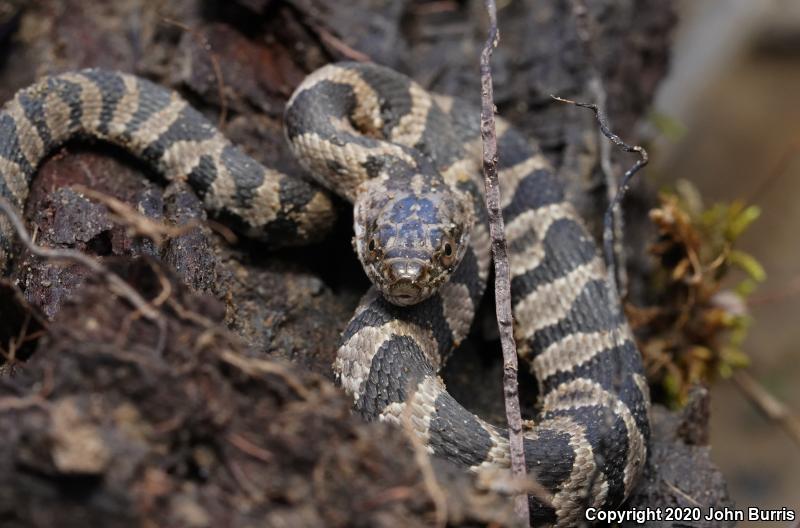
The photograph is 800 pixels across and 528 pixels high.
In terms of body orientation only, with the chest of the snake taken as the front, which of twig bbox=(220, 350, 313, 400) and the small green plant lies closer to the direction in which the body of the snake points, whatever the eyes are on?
the twig

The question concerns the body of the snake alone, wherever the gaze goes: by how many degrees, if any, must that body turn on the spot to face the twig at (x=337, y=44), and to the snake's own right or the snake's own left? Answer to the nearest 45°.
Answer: approximately 135° to the snake's own right

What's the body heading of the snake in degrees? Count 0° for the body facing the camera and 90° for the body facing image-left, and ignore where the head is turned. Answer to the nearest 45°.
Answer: approximately 0°

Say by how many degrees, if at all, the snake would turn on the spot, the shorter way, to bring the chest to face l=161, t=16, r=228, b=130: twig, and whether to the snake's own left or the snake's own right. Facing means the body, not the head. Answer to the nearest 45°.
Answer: approximately 135° to the snake's own right

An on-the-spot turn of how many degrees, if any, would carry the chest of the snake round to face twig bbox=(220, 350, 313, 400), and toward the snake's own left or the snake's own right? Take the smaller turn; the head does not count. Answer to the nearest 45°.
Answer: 0° — it already faces it

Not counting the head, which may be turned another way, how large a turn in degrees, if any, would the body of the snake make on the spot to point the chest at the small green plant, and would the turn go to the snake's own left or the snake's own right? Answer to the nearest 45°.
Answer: approximately 135° to the snake's own left

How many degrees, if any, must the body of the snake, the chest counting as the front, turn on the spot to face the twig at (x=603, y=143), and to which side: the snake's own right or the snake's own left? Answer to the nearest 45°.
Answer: approximately 135° to the snake's own left
